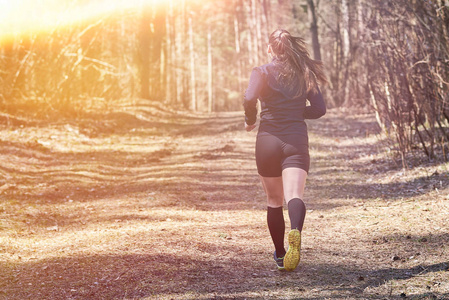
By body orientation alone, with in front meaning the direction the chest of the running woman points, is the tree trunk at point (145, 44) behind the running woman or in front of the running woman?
in front

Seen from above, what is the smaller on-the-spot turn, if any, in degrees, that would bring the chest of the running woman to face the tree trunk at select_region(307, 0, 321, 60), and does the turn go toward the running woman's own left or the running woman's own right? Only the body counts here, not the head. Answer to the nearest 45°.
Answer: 0° — they already face it

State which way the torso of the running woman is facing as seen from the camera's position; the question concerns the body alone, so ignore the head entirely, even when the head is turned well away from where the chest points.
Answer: away from the camera

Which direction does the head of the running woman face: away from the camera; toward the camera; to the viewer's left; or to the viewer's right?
away from the camera
